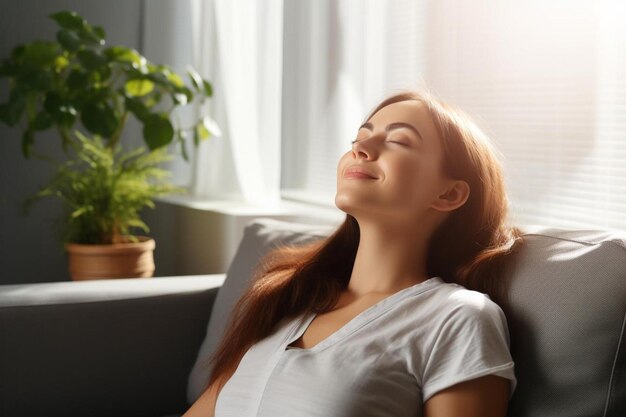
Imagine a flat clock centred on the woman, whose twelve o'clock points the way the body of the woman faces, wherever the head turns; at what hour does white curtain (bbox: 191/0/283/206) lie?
The white curtain is roughly at 4 o'clock from the woman.

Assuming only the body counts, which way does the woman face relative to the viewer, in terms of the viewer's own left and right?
facing the viewer and to the left of the viewer

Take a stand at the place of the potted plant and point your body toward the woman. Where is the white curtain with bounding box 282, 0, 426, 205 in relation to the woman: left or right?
left

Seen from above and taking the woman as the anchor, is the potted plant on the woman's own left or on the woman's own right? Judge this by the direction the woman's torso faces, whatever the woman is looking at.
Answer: on the woman's own right

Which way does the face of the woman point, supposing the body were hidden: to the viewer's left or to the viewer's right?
to the viewer's left

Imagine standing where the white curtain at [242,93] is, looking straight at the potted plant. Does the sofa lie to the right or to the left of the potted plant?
left

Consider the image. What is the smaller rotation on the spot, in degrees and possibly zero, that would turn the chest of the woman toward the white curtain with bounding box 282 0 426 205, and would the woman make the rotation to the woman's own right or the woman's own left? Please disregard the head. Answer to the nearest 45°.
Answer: approximately 135° to the woman's own right
